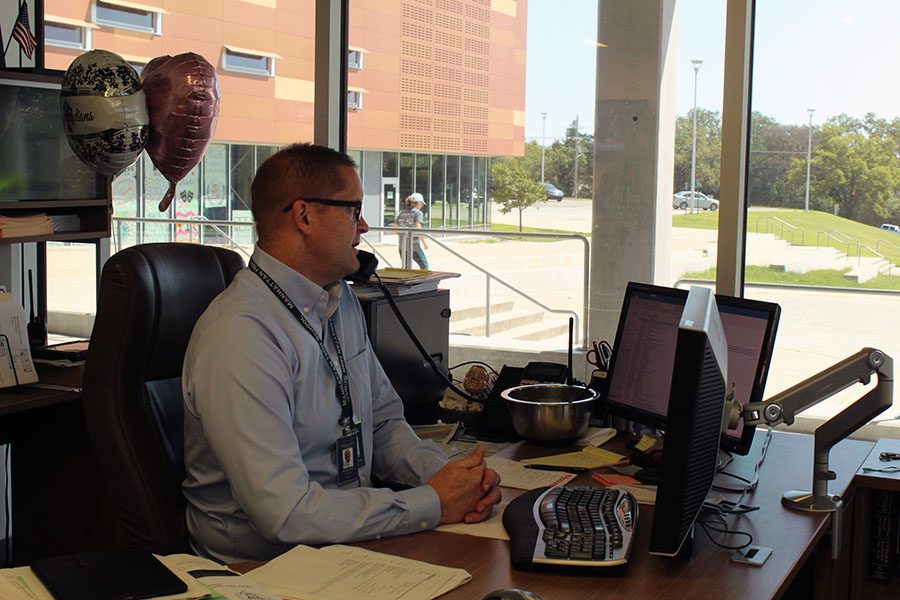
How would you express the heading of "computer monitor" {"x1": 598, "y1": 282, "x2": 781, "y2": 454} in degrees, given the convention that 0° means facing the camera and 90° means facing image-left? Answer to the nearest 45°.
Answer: approximately 45°

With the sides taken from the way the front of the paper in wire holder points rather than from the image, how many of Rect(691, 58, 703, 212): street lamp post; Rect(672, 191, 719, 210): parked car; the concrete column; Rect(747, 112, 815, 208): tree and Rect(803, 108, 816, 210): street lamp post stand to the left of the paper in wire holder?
5

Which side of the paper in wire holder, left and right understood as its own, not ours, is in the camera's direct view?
front

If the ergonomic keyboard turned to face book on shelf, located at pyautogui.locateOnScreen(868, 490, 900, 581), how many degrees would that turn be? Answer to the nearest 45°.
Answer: approximately 135° to its right

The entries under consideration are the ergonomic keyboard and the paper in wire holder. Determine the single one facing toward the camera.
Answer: the paper in wire holder

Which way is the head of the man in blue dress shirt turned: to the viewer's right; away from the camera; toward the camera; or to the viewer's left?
to the viewer's right

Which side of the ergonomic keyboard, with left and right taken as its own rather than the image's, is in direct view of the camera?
left
